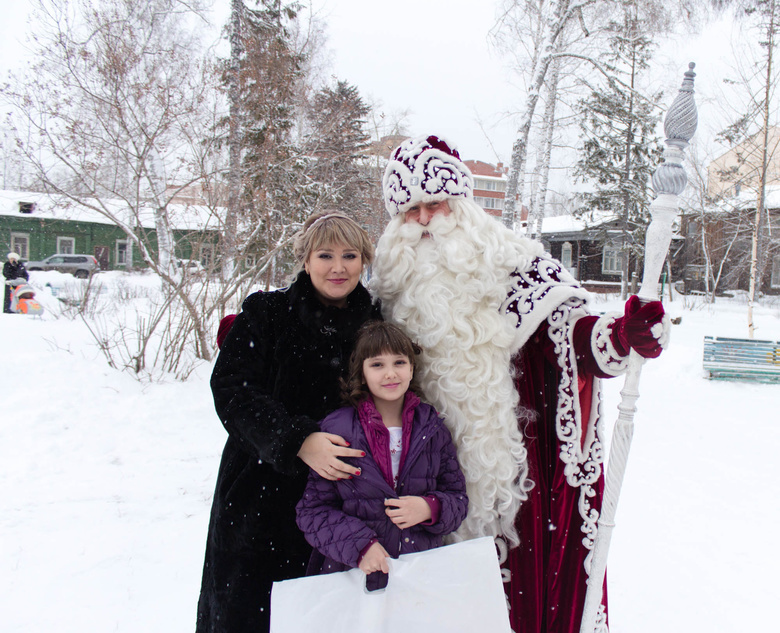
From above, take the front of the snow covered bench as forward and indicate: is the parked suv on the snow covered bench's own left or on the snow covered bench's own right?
on the snow covered bench's own right

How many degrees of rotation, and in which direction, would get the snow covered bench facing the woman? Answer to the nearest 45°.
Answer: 0° — it already faces them

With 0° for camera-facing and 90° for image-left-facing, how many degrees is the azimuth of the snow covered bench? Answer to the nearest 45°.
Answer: approximately 0°
